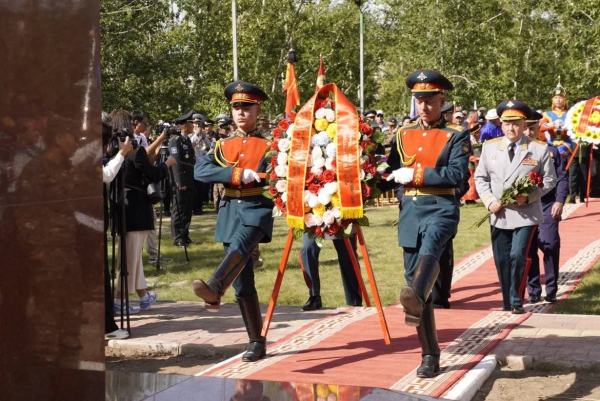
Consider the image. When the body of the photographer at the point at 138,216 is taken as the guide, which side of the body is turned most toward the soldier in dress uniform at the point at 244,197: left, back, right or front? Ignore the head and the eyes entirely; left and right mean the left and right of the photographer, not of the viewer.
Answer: right

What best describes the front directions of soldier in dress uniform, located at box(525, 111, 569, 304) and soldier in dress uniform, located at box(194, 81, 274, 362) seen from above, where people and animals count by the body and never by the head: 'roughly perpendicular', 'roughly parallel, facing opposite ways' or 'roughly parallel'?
roughly parallel

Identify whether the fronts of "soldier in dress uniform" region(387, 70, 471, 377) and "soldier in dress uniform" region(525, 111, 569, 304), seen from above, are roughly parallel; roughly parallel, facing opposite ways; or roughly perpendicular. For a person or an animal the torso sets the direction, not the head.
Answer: roughly parallel

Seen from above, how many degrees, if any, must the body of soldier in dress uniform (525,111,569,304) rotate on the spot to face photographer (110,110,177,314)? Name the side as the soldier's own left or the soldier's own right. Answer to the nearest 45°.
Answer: approximately 45° to the soldier's own right

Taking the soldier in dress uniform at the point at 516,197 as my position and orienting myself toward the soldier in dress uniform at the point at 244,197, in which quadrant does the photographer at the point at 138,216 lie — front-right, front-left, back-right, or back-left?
front-right

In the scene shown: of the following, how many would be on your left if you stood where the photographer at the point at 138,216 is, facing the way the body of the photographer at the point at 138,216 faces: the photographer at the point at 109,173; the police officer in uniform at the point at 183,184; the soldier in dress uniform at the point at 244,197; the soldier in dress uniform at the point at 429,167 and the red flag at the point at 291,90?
1

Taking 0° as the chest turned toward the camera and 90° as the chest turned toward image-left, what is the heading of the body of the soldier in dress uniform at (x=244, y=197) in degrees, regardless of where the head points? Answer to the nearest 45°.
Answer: approximately 45°

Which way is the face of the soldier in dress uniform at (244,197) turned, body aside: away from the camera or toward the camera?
toward the camera

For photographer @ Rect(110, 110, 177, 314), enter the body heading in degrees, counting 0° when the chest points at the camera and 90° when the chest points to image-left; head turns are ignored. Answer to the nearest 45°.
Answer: approximately 270°

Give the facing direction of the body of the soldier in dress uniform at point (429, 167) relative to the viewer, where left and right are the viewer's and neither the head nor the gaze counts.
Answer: facing the viewer and to the left of the viewer
